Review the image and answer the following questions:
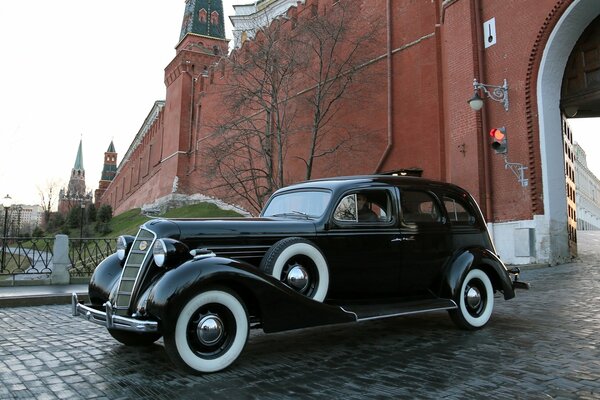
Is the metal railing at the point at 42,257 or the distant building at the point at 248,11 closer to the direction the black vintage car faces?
the metal railing

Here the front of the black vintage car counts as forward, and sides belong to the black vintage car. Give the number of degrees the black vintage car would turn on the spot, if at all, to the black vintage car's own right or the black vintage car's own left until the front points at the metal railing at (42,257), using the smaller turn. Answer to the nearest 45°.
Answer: approximately 90° to the black vintage car's own right

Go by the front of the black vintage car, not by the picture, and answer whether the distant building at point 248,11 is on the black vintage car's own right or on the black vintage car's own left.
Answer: on the black vintage car's own right

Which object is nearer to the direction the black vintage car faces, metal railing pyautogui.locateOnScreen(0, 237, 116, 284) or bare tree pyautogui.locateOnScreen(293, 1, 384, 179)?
the metal railing

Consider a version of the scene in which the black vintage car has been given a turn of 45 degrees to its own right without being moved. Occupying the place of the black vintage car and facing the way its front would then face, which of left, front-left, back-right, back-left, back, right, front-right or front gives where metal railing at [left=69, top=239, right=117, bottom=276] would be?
front-right

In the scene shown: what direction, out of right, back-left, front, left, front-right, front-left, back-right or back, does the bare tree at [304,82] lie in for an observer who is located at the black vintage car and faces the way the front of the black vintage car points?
back-right

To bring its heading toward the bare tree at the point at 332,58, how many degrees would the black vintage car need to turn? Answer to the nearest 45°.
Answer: approximately 135° to its right

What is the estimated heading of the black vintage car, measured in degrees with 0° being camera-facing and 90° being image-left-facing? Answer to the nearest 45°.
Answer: approximately 45°
